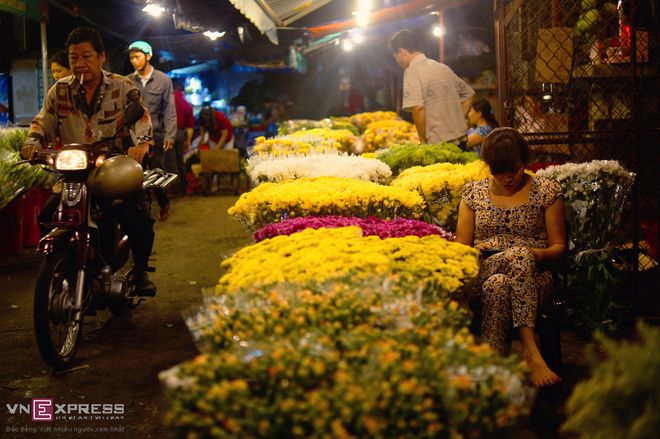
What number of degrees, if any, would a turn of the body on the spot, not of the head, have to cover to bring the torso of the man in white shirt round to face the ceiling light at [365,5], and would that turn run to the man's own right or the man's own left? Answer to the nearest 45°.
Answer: approximately 45° to the man's own right

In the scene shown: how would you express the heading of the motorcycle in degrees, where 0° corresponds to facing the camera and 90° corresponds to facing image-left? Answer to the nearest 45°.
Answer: approximately 45°

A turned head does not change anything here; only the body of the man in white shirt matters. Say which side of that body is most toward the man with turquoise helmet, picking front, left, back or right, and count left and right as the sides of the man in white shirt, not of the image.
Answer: front

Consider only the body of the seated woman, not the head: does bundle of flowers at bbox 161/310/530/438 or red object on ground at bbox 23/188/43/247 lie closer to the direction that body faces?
the bundle of flowers

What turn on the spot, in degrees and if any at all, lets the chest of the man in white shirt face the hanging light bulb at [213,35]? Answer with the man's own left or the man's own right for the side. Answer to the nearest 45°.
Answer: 0° — they already face it

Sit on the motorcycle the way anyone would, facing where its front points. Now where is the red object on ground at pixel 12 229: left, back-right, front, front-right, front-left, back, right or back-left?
back-right

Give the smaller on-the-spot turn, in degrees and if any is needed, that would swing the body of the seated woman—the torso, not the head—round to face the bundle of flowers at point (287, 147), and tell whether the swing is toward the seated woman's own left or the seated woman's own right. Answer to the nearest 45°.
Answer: approximately 135° to the seated woman's own right

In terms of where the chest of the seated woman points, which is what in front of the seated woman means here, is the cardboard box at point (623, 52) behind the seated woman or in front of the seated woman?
behind

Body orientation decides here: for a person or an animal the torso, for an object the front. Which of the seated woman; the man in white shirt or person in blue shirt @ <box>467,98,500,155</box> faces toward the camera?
the seated woman

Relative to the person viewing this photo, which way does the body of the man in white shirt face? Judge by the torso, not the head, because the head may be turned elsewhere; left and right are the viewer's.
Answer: facing away from the viewer and to the left of the viewer

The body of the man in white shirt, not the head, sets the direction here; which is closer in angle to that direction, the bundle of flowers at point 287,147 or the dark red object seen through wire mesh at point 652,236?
the bundle of flowers

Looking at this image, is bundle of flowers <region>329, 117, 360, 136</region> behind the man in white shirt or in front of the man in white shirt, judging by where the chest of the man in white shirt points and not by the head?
in front

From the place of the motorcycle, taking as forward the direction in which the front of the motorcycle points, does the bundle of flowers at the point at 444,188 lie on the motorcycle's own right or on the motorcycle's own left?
on the motorcycle's own left

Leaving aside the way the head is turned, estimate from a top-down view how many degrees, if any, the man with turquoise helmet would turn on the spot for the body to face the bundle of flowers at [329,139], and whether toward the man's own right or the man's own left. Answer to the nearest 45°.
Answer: approximately 90° to the man's own left
